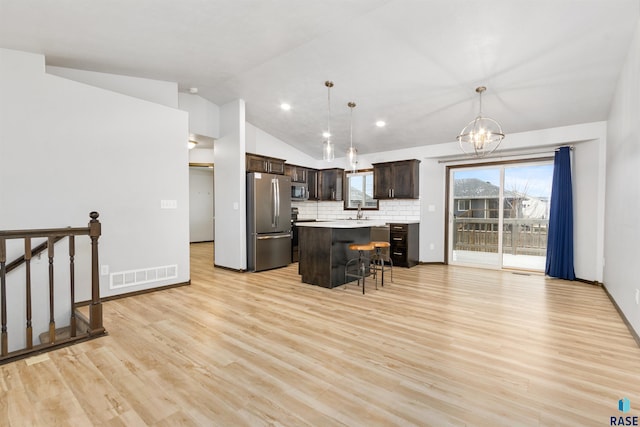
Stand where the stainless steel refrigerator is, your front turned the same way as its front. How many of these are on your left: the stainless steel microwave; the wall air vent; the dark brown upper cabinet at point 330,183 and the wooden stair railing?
2

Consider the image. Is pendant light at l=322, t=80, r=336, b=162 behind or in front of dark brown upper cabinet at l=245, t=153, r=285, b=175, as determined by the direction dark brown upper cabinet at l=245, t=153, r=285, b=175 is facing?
in front

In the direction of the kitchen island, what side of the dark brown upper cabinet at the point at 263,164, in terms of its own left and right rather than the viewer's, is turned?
front

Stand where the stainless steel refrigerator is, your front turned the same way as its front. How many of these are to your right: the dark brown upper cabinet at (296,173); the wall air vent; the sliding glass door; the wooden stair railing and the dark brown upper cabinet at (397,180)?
2

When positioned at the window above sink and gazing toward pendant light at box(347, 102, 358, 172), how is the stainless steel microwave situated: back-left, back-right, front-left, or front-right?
front-right

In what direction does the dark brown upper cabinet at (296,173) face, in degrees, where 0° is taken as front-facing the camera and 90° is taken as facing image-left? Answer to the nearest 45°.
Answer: approximately 315°

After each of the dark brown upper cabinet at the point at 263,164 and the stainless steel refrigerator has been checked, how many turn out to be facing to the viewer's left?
0

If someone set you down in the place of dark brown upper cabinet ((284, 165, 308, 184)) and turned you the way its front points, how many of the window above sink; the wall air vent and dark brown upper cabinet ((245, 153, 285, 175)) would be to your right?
2

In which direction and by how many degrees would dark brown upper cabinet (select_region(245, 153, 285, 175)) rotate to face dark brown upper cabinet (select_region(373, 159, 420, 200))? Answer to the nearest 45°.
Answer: approximately 45° to its left

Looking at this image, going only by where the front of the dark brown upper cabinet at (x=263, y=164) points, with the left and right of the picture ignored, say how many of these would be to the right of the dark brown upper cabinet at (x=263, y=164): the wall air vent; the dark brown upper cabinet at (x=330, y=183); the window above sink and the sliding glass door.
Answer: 1

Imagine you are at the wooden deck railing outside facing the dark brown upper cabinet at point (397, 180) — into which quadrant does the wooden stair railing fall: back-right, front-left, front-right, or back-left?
front-left

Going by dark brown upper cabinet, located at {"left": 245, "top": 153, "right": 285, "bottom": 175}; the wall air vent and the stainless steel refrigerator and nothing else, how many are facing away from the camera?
0

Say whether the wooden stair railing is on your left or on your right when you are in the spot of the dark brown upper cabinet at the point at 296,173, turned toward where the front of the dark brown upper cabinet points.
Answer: on your right

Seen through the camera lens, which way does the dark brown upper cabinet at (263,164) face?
facing the viewer and to the right of the viewer

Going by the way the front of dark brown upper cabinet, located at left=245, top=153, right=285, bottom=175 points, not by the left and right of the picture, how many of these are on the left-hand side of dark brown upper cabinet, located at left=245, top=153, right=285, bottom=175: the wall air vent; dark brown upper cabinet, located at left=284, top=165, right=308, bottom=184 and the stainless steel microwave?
2

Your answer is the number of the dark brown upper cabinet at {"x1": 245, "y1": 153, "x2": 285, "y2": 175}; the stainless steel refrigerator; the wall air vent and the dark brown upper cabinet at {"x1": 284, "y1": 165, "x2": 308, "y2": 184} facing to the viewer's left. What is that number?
0
